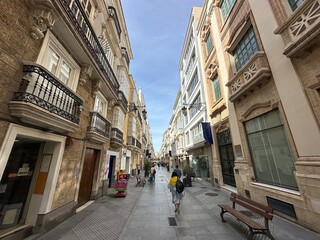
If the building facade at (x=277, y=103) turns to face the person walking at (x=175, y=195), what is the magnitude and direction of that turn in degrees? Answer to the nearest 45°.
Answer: approximately 45° to its right

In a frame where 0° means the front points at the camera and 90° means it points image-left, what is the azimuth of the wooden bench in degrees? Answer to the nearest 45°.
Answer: approximately 45°

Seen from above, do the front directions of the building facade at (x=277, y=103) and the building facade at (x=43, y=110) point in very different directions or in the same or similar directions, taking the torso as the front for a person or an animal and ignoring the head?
very different directions

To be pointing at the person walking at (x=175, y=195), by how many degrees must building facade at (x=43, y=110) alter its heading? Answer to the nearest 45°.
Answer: approximately 45° to its left

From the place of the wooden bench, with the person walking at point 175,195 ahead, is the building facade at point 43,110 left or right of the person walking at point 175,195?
left

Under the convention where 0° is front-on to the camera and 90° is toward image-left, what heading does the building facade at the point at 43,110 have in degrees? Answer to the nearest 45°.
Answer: approximately 315°

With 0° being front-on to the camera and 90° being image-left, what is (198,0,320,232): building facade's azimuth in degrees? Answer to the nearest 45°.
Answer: approximately 45°

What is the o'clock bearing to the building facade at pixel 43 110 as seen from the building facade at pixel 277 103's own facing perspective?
the building facade at pixel 43 110 is roughly at 12 o'clock from the building facade at pixel 277 103.

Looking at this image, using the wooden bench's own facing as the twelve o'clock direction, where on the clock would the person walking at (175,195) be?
The person walking is roughly at 2 o'clock from the wooden bench.
